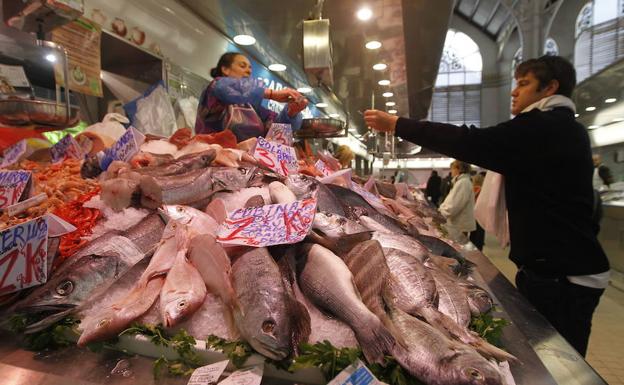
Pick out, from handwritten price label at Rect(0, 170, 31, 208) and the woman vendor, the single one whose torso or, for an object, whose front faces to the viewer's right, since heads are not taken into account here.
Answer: the woman vendor

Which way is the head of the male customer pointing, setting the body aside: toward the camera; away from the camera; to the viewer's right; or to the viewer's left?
to the viewer's left

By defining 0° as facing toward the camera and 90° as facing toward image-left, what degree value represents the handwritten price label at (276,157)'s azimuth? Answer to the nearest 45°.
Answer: approximately 0°

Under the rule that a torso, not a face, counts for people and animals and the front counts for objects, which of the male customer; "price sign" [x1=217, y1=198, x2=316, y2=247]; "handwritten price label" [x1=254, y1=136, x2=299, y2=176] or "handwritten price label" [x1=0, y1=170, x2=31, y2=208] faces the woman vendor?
the male customer

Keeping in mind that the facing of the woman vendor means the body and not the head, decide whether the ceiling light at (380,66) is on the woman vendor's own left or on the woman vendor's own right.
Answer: on the woman vendor's own left

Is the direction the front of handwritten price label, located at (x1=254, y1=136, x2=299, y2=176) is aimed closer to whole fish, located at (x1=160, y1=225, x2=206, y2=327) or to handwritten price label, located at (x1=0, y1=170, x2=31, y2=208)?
the whole fish

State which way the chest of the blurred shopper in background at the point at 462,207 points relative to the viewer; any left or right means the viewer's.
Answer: facing to the left of the viewer

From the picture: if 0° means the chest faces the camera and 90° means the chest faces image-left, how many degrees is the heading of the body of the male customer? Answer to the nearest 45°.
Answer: approximately 90°

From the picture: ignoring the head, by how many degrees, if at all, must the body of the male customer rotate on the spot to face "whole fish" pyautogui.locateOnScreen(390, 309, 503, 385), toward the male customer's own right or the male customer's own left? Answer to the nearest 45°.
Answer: approximately 90° to the male customer's own left

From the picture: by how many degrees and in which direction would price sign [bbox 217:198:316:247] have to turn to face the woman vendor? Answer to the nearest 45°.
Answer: approximately 180°
